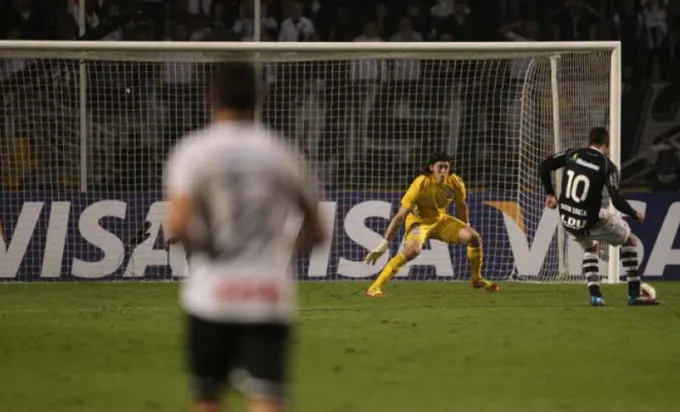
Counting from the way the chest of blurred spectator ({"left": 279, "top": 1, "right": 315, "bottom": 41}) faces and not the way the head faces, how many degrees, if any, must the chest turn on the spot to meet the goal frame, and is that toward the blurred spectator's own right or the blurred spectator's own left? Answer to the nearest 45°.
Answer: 0° — they already face it

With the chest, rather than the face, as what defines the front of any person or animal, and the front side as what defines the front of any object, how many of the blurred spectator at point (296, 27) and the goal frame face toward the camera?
2

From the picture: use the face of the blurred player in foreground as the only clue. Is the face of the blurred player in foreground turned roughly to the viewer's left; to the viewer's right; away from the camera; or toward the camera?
away from the camera

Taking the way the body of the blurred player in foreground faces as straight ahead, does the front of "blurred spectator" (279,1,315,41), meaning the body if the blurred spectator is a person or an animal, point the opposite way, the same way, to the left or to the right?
the opposite way

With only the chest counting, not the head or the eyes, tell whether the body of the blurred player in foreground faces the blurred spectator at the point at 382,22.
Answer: yes

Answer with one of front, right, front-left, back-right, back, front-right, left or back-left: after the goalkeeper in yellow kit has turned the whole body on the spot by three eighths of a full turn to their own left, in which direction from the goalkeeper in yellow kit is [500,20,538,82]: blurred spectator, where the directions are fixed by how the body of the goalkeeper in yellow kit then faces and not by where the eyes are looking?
front

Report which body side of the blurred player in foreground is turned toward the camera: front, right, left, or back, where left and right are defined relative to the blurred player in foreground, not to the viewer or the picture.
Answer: back

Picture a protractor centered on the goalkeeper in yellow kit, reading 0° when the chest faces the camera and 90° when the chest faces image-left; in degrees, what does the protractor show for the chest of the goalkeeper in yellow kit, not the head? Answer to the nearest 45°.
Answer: approximately 315°

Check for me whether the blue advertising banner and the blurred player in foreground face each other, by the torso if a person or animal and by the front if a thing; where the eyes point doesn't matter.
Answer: yes

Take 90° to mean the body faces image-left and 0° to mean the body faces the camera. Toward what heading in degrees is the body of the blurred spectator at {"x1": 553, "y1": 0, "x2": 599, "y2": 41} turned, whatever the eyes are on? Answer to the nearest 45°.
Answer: approximately 0°
